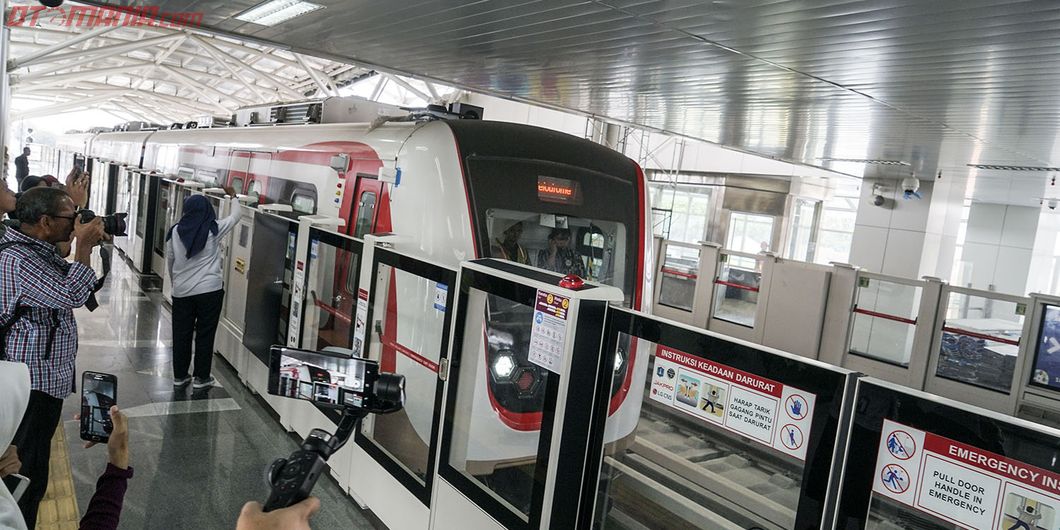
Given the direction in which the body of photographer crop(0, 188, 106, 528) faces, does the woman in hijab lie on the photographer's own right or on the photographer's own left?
on the photographer's own left

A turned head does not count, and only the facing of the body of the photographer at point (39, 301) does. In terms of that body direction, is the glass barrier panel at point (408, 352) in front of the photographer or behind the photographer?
in front

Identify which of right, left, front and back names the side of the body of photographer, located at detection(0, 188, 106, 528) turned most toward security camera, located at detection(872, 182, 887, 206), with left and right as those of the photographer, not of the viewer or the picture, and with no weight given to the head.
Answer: front

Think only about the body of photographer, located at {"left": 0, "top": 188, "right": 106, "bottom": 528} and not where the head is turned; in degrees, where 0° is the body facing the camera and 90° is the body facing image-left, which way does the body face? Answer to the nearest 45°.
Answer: approximately 270°

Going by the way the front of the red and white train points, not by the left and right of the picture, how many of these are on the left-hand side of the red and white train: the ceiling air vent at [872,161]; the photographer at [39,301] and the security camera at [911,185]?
2

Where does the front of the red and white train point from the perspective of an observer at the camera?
facing the viewer and to the right of the viewer

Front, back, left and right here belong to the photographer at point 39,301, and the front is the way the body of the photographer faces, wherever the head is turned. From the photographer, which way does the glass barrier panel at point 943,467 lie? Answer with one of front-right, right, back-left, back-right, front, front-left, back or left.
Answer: front-right

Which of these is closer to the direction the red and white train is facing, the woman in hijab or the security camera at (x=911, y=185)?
the security camera

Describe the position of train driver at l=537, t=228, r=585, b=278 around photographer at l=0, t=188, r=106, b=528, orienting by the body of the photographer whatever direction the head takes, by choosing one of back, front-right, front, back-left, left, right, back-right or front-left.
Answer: front

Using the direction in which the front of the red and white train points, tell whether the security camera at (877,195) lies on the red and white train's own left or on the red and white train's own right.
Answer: on the red and white train's own left

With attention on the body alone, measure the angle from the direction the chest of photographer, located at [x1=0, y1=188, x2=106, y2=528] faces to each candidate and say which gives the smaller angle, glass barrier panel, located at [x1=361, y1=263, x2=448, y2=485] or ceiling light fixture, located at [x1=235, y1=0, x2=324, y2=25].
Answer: the glass barrier panel

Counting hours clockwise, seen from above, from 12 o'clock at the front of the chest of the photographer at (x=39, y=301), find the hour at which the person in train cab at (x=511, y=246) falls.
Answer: The person in train cab is roughly at 12 o'clock from the photographer.

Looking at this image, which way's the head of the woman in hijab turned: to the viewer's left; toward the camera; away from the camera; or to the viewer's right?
away from the camera

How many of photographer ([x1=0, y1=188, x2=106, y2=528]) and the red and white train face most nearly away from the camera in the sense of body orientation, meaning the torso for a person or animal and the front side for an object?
0

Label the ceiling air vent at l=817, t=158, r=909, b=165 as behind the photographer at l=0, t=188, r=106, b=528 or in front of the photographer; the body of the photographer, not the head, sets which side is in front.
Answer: in front

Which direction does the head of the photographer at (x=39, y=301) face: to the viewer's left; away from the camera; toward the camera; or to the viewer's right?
to the viewer's right
